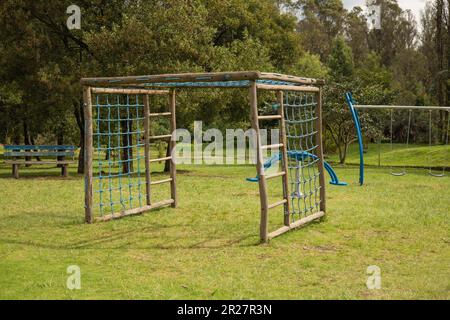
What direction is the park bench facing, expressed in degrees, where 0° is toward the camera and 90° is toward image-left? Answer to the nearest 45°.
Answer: approximately 0°
